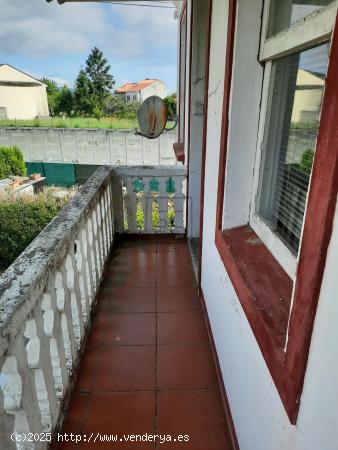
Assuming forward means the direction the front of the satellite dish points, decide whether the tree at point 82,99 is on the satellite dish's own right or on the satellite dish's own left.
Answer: on the satellite dish's own right

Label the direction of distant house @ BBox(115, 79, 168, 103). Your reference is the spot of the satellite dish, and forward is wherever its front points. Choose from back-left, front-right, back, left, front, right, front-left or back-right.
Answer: back-right

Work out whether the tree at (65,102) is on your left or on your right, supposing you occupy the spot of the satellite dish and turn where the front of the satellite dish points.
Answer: on your right

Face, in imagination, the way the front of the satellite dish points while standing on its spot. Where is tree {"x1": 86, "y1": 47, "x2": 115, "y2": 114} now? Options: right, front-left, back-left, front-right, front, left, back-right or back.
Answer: back-right

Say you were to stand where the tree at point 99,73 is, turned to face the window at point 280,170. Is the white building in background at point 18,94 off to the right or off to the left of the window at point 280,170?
right

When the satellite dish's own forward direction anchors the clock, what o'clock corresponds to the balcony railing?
The balcony railing is roughly at 11 o'clock from the satellite dish.
